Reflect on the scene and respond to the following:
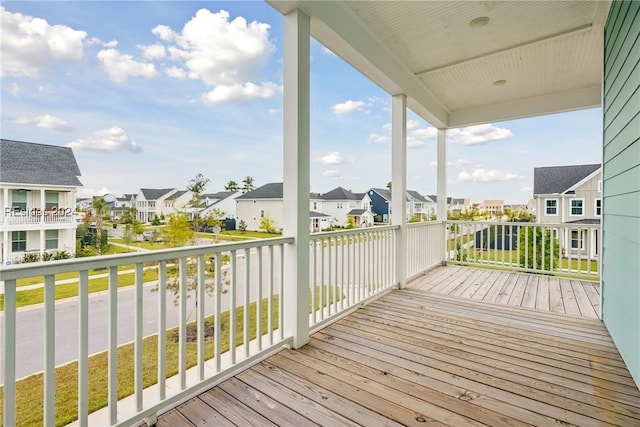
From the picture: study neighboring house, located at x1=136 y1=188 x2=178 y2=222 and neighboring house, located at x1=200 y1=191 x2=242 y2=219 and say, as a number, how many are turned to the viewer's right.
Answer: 0

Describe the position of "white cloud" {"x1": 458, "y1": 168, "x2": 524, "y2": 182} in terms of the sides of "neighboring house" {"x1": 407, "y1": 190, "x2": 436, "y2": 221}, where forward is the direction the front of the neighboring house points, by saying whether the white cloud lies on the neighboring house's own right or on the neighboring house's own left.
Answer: on the neighboring house's own left

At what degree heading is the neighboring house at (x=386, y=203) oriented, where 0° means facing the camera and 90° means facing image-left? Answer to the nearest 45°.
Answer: approximately 315°

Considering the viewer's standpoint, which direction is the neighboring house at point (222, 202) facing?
facing the viewer and to the left of the viewer

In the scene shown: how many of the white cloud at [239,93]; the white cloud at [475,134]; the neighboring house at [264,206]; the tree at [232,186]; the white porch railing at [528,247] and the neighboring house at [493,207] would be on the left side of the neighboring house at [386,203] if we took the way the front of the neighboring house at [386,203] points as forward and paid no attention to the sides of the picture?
3

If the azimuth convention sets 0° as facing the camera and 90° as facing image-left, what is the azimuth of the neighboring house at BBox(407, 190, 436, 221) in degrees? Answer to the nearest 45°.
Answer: approximately 315°

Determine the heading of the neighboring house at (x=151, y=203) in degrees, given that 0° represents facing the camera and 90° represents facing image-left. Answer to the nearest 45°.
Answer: approximately 45°

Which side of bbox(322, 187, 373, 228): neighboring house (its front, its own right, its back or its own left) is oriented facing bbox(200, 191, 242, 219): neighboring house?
right

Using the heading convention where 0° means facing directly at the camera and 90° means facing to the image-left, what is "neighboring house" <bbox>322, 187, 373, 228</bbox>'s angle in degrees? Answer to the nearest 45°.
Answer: approximately 315°
